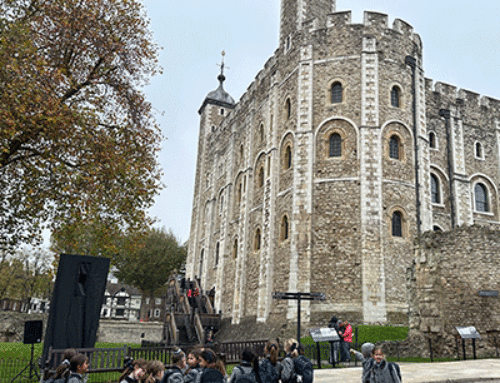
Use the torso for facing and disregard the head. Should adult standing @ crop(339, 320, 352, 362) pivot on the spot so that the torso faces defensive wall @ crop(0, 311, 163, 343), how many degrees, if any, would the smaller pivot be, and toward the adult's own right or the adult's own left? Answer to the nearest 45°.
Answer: approximately 45° to the adult's own right

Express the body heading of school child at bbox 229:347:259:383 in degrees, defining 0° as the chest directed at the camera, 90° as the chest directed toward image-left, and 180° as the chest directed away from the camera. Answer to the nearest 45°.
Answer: approximately 180°

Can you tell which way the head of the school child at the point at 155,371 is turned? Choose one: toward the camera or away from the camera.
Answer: away from the camera

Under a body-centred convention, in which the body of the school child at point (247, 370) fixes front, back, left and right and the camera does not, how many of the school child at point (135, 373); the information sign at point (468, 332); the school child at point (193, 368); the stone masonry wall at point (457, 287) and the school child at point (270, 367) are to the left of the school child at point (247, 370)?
2

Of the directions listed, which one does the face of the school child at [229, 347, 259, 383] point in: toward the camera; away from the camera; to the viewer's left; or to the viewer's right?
away from the camera

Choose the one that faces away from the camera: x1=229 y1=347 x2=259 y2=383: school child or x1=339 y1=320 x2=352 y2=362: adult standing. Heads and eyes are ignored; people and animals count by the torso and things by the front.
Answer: the school child
